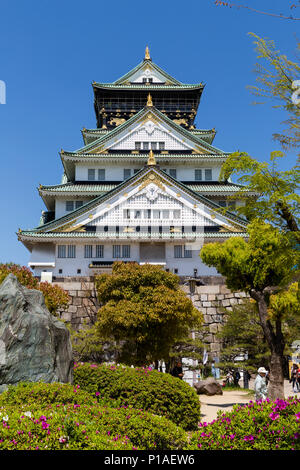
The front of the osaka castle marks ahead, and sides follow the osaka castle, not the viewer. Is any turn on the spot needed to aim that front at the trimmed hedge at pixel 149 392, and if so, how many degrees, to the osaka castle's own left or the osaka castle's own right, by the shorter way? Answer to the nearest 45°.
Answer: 0° — it already faces it

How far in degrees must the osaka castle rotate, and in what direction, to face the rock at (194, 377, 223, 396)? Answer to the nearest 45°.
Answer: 0° — it already faces it

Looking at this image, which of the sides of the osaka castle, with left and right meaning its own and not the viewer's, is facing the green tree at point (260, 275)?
front

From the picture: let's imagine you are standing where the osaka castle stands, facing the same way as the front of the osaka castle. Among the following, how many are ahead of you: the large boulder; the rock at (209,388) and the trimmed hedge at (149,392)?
3

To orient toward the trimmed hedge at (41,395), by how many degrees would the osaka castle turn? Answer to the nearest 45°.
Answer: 0° — it already faces it

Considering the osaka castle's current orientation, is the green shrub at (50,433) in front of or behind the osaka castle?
in front

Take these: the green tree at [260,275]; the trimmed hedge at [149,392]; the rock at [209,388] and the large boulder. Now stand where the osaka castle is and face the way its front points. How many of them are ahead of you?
4

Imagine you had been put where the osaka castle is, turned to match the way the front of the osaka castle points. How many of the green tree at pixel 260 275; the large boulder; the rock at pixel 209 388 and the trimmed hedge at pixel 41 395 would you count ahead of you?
4

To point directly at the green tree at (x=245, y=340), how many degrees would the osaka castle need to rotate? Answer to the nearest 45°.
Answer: approximately 45° to its left

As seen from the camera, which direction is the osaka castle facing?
toward the camera

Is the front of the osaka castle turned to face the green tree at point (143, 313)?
yes

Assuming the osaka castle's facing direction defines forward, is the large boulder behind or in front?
in front
